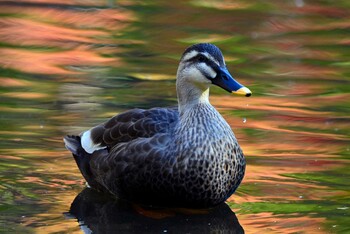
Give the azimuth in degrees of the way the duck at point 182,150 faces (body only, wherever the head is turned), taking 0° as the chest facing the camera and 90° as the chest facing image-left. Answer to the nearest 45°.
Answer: approximately 315°
